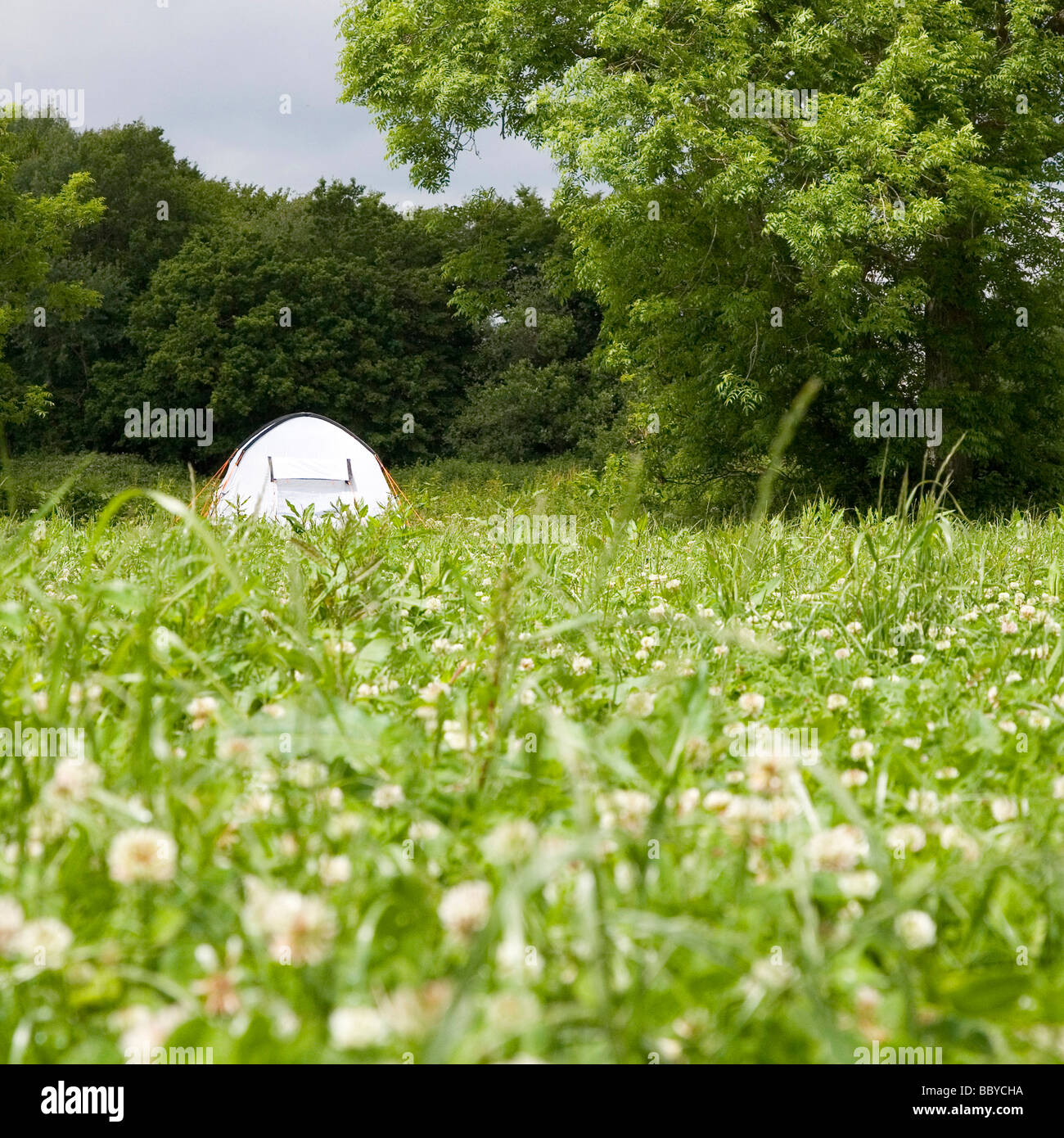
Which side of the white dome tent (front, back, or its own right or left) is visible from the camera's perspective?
front

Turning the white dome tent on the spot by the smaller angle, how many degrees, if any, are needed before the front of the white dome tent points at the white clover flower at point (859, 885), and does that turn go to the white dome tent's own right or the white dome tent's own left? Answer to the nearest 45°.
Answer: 0° — it already faces it

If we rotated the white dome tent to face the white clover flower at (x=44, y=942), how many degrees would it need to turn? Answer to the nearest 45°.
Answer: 0° — it already faces it

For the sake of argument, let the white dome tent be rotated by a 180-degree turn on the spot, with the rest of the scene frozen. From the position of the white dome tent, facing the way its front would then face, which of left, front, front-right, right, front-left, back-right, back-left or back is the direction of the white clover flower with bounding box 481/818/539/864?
back

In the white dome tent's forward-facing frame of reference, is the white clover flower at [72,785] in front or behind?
in front

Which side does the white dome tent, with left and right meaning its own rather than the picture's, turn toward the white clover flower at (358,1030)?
front

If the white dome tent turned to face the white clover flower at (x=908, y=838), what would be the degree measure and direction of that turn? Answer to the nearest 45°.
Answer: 0° — it already faces it

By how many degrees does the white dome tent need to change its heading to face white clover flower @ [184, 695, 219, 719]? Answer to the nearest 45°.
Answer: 0° — it already faces it

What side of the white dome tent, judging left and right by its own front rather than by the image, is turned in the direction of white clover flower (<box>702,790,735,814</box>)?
front

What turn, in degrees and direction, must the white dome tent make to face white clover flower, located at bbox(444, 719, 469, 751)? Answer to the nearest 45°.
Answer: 0° — it already faces it

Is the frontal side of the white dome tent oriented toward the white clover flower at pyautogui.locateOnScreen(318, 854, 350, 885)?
yes

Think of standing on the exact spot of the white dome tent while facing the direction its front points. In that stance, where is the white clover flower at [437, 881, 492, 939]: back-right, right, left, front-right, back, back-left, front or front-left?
front

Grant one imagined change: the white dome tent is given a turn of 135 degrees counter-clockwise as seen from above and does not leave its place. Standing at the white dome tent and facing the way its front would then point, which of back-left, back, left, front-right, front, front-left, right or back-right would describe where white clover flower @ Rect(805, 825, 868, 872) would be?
back-right

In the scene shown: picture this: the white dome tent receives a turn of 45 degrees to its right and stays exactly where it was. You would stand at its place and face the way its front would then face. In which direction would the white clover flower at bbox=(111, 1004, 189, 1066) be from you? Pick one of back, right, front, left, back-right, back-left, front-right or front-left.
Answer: front-left

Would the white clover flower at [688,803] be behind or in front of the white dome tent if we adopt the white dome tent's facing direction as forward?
in front

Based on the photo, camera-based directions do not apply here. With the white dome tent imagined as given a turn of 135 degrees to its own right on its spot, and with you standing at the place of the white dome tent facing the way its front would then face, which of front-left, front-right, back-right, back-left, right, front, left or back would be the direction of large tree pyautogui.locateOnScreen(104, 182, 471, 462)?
front-right

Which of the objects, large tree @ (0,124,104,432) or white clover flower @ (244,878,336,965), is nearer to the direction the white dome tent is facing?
the white clover flower

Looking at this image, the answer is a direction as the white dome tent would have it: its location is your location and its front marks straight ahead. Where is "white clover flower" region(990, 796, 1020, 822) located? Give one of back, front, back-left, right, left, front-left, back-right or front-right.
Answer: front
